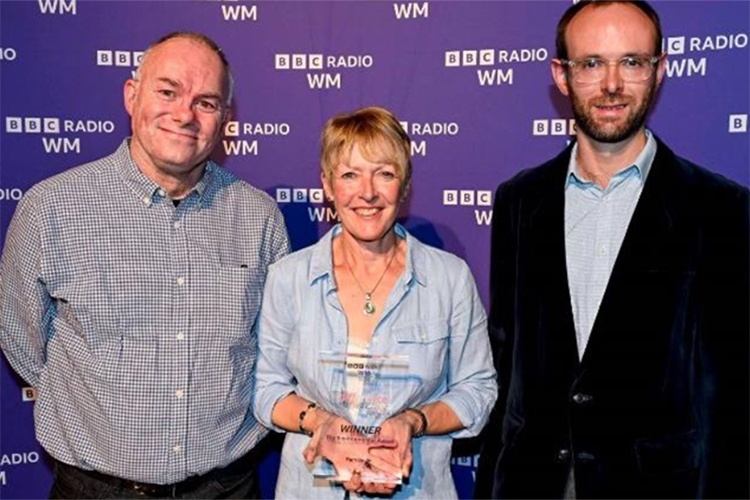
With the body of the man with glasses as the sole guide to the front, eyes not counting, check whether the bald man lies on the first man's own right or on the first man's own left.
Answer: on the first man's own right

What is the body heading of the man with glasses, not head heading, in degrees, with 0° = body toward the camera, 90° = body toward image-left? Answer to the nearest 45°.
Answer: approximately 0°
